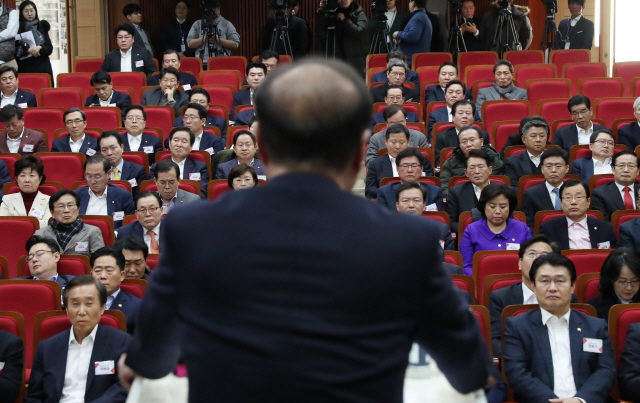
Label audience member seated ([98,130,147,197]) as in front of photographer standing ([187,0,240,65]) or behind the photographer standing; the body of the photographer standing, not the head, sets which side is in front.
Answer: in front

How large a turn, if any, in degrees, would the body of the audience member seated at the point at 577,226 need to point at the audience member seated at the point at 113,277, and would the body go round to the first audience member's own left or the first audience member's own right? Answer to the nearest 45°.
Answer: approximately 45° to the first audience member's own right

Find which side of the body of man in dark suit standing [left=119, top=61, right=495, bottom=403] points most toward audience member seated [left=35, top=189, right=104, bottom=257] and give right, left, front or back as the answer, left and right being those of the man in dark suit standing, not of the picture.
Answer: front

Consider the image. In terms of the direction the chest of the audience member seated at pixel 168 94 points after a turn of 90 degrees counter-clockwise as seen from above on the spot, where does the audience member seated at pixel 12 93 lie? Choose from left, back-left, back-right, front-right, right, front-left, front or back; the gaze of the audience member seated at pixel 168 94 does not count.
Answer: back

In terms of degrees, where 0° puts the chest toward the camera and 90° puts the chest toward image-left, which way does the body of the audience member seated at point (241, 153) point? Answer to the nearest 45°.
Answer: approximately 0°

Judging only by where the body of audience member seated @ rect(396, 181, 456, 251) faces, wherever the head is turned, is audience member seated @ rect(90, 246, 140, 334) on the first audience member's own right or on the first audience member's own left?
on the first audience member's own right

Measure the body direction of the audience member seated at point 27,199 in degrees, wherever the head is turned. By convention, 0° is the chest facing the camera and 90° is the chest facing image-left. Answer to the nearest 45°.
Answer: approximately 0°

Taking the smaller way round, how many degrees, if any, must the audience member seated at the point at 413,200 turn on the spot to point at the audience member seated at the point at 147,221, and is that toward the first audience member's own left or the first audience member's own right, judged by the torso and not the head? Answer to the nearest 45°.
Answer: approximately 90° to the first audience member's own right

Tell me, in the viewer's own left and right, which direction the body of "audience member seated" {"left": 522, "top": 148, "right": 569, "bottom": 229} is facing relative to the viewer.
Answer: facing the viewer

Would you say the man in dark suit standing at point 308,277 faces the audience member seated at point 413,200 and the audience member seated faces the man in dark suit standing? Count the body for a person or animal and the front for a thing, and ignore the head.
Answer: yes

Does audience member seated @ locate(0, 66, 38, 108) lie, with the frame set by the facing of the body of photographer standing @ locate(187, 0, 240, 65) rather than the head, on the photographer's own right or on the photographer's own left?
on the photographer's own right

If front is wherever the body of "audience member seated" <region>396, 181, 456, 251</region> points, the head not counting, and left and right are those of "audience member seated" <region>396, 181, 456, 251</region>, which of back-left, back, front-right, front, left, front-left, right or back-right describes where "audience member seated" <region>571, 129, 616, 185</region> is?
back-left

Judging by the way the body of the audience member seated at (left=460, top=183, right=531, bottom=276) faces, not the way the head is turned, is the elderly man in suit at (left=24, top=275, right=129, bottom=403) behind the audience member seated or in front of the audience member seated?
in front

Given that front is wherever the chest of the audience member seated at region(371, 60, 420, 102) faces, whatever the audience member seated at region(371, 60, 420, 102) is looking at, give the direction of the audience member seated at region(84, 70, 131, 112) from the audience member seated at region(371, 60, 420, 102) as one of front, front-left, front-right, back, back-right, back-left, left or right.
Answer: right

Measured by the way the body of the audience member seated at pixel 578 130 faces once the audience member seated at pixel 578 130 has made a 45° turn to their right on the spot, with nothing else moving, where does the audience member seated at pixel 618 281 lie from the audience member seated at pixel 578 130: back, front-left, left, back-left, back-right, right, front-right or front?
front-left

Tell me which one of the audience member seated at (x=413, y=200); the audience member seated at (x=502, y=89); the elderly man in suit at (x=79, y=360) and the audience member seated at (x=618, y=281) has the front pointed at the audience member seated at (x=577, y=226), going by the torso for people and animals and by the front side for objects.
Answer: the audience member seated at (x=502, y=89)
